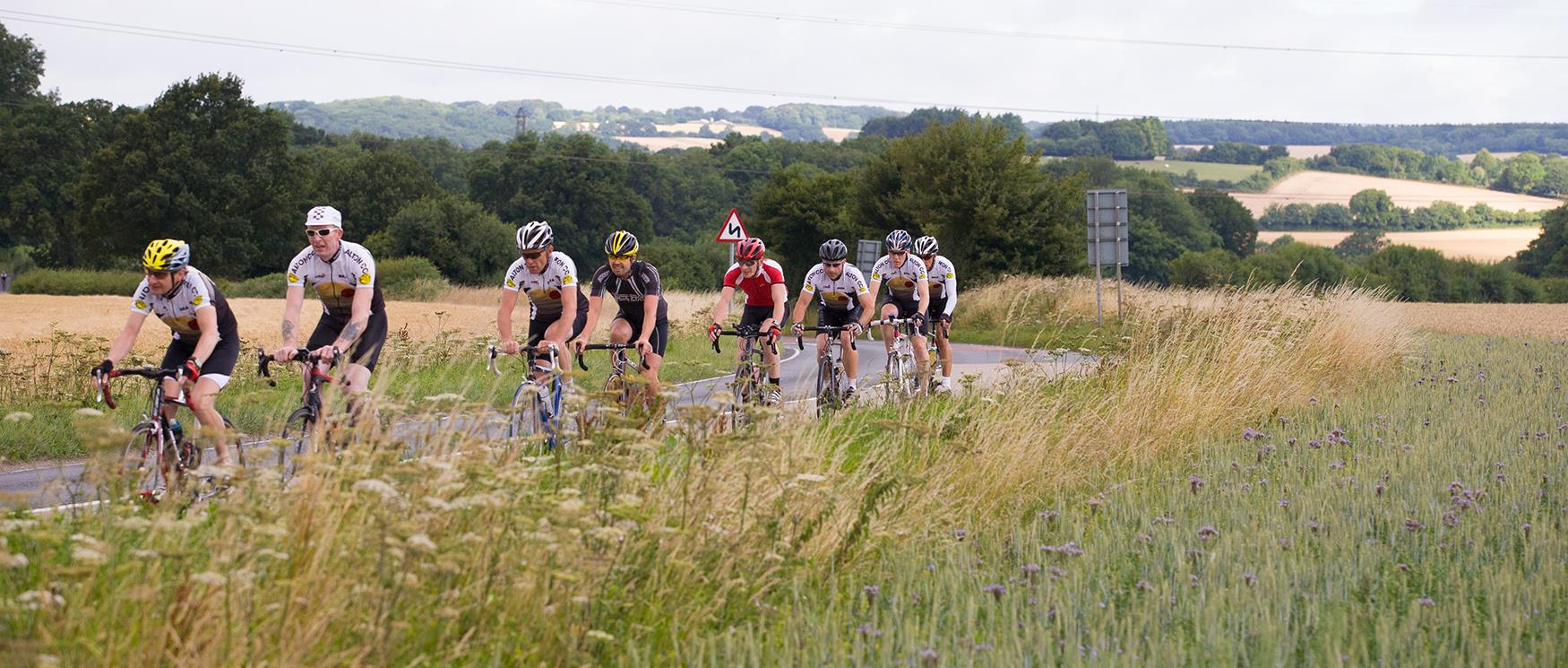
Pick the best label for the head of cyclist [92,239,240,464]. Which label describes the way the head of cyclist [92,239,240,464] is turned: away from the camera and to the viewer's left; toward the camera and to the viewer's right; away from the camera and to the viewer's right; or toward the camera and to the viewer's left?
toward the camera and to the viewer's left

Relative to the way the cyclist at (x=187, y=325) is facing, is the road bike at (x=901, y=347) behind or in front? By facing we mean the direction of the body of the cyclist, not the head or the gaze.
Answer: behind

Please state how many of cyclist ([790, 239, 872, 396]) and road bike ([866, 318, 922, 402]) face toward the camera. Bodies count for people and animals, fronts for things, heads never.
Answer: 2

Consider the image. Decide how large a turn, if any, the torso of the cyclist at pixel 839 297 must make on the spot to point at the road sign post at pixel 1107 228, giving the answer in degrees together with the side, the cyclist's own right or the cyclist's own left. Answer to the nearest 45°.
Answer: approximately 180°

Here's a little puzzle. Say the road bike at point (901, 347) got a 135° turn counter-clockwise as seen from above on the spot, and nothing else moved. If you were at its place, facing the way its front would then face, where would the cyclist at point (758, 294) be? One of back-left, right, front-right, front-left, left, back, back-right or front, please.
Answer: back

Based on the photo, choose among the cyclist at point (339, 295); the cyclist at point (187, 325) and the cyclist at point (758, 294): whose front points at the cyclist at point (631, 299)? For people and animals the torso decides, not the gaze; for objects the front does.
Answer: the cyclist at point (758, 294)

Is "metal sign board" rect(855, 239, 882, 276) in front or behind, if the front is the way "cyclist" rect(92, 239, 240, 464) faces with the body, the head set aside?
behind

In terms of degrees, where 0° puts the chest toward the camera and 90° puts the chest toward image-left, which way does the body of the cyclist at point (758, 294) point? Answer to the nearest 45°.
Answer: approximately 45°

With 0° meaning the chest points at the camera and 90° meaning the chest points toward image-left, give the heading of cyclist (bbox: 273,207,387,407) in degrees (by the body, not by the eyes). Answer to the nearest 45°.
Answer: approximately 45°

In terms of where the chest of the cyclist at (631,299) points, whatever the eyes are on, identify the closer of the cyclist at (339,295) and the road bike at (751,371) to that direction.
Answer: the cyclist

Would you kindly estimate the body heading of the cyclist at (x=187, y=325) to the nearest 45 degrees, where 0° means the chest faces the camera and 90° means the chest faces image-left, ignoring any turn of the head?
approximately 45°

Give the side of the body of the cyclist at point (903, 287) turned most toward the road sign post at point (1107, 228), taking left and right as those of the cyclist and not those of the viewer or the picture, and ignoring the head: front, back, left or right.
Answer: back

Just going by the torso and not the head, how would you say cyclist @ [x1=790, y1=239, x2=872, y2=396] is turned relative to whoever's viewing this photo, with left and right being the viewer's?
facing the viewer

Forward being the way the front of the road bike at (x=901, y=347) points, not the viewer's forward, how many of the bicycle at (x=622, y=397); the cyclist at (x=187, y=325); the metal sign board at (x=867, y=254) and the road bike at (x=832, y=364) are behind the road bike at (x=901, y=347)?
1

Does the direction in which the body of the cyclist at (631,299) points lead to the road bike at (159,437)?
yes
